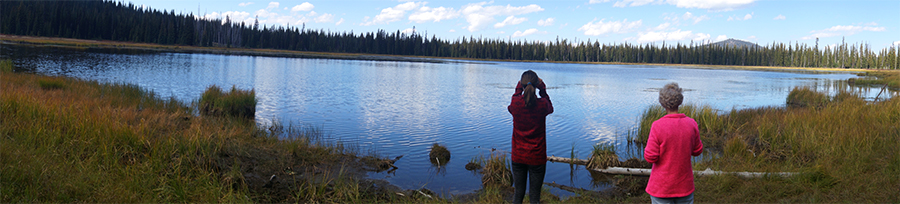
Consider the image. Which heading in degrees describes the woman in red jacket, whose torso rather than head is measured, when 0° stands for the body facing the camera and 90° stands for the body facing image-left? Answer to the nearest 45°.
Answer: approximately 180°

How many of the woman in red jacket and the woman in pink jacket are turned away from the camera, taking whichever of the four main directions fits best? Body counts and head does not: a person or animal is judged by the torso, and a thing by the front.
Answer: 2

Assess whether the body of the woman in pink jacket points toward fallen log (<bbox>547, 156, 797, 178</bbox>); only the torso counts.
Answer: yes

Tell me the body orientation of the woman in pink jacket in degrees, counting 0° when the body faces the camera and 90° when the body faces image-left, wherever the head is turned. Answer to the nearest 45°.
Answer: approximately 180°

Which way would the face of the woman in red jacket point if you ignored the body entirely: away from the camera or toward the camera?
away from the camera
